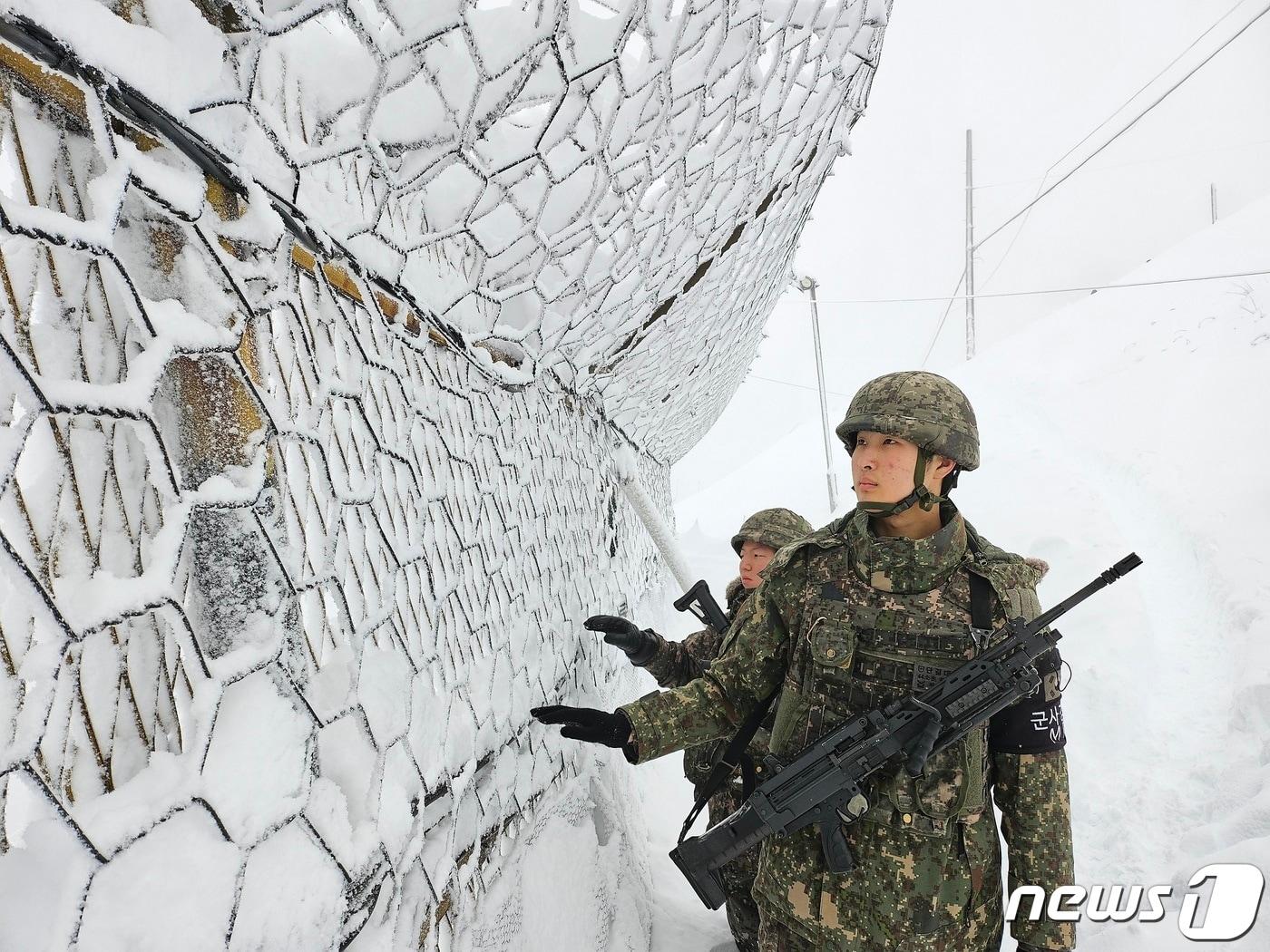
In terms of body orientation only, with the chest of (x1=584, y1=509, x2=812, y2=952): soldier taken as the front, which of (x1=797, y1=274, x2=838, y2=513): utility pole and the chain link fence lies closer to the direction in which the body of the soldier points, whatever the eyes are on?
the chain link fence

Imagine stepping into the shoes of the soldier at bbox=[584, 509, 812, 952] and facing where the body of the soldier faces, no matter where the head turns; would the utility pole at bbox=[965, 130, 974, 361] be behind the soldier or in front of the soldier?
behind

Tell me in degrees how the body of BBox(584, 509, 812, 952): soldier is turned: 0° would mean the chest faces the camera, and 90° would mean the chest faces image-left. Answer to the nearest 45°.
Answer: approximately 45°

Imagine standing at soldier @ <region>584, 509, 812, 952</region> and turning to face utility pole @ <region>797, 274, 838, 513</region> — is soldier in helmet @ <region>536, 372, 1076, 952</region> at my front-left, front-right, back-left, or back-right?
back-right

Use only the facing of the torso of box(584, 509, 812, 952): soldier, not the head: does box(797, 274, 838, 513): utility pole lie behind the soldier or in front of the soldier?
behind
